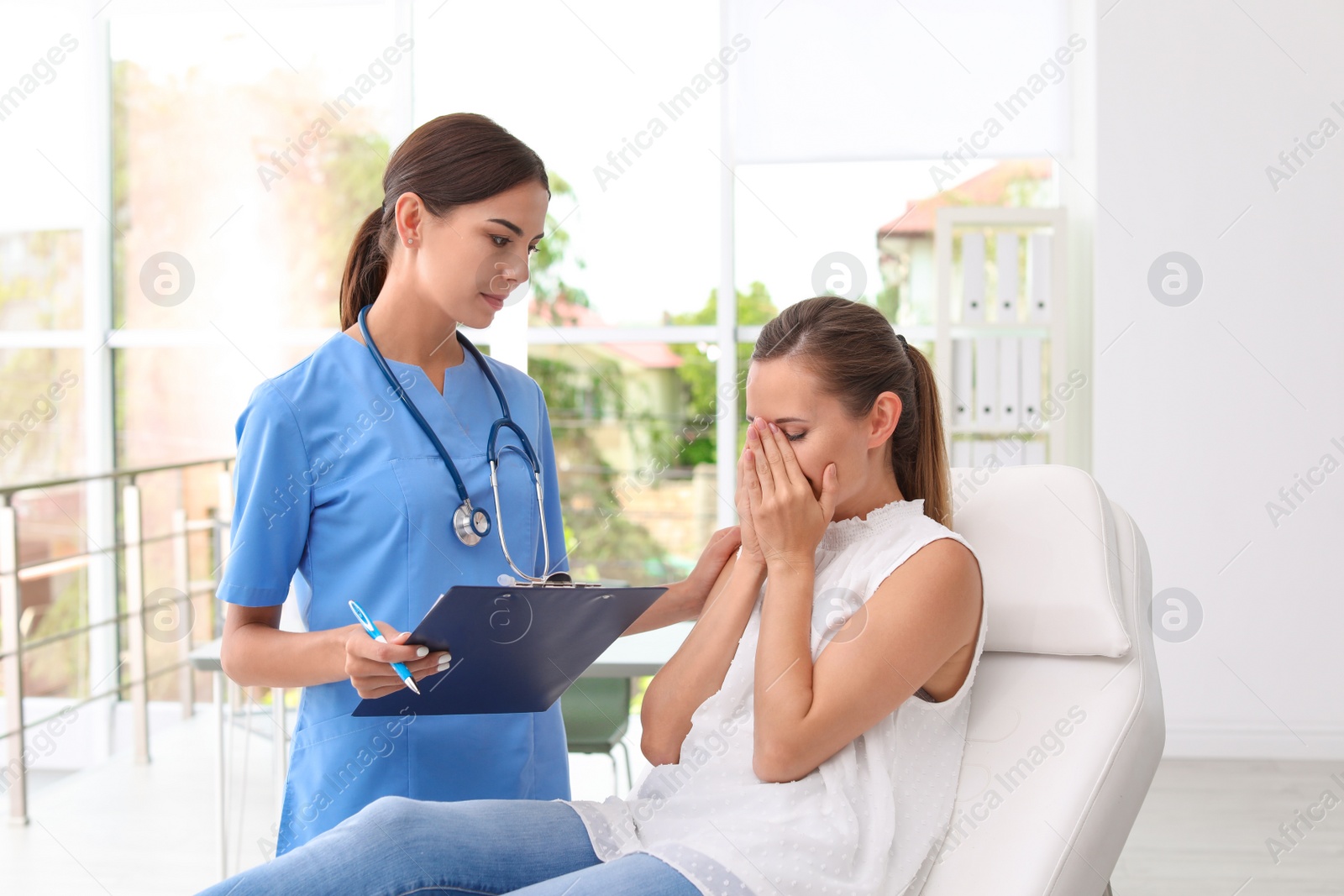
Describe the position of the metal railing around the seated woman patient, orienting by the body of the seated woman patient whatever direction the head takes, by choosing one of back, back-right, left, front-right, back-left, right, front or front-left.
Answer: right

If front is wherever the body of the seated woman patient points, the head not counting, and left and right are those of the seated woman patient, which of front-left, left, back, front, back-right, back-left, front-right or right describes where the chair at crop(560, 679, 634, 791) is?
back-right

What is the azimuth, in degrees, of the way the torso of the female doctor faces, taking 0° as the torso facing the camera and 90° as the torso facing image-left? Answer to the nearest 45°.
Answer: approximately 315°

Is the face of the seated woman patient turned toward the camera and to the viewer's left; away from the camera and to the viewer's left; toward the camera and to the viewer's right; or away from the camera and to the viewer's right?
toward the camera and to the viewer's left

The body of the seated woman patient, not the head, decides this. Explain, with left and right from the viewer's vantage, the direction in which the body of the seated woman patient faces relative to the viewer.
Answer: facing the viewer and to the left of the viewer

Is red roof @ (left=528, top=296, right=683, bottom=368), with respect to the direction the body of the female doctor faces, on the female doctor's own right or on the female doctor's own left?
on the female doctor's own left

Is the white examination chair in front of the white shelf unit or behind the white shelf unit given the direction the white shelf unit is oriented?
in front

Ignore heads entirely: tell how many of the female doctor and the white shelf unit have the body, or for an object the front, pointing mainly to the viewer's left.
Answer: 0

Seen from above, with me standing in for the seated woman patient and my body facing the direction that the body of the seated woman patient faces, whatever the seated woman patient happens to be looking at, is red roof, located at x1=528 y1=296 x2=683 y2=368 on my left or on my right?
on my right

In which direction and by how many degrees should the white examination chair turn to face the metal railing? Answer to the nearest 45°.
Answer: approximately 90° to its right

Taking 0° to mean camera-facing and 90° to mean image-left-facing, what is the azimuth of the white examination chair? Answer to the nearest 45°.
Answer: approximately 45°

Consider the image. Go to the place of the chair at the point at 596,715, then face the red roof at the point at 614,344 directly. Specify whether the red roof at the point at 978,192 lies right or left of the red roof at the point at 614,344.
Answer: right

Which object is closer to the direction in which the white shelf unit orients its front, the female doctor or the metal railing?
the female doctor
